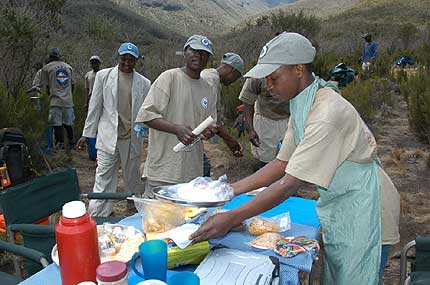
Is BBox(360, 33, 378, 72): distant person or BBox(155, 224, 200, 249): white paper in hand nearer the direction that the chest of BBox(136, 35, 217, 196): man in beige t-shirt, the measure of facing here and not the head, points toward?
the white paper in hand

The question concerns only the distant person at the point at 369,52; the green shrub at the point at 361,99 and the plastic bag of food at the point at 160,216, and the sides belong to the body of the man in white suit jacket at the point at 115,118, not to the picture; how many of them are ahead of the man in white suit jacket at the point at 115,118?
1

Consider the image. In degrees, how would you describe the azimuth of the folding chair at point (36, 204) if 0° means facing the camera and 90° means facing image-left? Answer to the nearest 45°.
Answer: approximately 315°

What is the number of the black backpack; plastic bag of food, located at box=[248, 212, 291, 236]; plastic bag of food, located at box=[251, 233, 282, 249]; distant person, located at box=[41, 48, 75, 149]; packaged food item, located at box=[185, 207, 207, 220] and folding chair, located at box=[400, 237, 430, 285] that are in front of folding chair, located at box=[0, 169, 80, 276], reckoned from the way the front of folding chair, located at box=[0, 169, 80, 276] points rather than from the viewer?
4

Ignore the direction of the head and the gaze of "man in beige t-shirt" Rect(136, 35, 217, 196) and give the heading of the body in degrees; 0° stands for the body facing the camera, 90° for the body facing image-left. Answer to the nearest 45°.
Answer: approximately 315°

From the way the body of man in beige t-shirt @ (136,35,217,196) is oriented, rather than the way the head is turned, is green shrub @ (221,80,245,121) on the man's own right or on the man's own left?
on the man's own left

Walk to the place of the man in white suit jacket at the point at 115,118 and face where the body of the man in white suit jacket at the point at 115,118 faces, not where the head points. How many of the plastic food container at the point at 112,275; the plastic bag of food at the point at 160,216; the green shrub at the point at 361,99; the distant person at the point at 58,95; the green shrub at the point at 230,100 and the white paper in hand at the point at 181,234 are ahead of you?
3

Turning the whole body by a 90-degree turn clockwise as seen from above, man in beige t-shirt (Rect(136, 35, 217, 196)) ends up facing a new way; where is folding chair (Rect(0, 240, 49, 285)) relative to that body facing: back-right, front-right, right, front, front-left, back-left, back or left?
front

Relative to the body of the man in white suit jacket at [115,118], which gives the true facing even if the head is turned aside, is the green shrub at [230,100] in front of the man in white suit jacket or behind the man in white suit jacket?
behind
